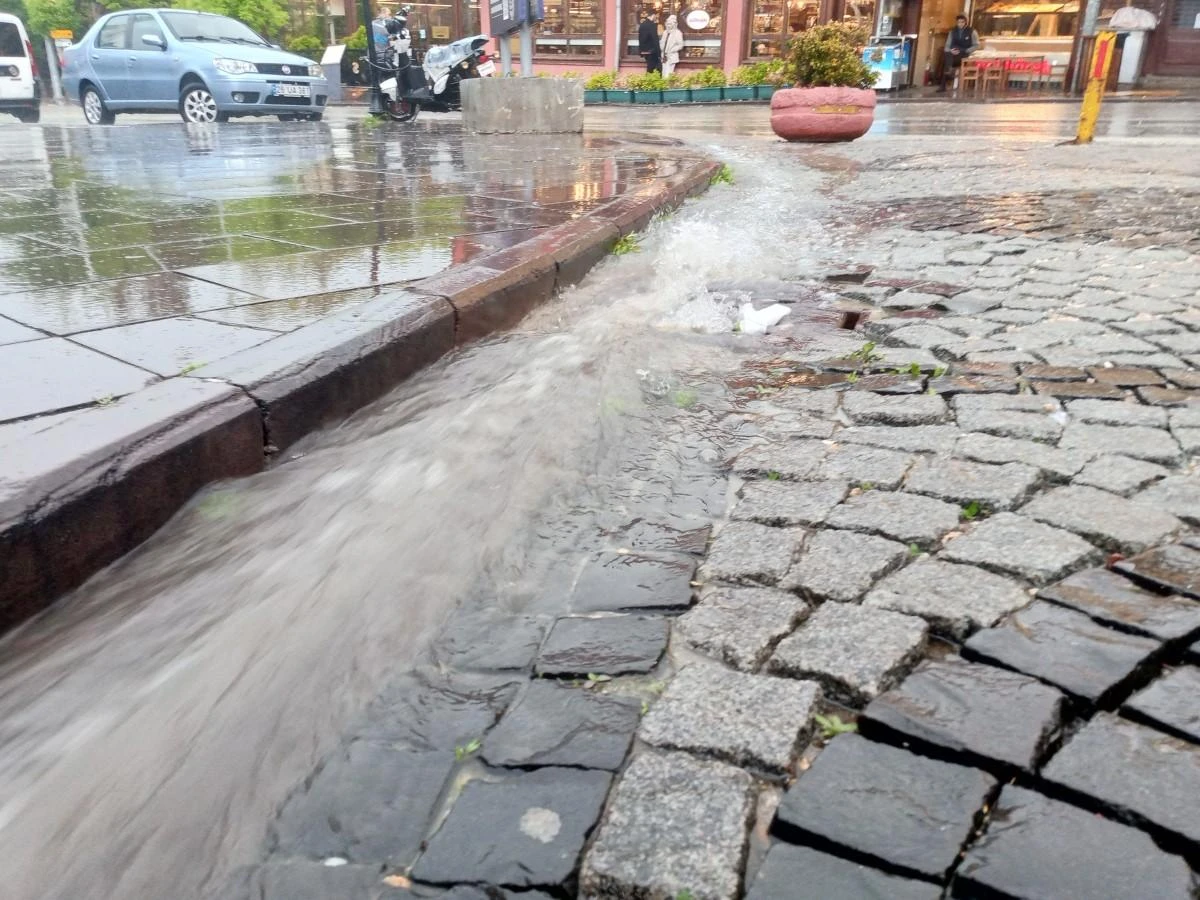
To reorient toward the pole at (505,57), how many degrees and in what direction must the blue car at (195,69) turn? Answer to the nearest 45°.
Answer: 0° — it already faces it

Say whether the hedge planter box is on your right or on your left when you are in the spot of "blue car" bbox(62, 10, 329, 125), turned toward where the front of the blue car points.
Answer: on your left

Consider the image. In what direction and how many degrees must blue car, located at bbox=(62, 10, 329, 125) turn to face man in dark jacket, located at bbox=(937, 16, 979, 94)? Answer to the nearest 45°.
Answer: approximately 45° to its left

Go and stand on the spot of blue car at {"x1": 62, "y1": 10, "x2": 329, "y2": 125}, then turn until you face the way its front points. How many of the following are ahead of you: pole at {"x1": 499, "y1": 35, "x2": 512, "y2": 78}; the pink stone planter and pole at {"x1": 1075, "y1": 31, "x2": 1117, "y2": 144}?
3

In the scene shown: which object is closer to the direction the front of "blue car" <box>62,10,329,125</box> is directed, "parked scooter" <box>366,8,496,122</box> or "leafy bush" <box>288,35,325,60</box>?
the parked scooter

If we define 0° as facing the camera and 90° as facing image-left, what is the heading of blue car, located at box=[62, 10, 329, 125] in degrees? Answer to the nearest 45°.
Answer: approximately 315°

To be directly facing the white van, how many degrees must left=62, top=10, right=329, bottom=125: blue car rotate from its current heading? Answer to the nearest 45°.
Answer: approximately 180°

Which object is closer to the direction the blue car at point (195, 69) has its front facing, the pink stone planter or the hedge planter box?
the pink stone planter

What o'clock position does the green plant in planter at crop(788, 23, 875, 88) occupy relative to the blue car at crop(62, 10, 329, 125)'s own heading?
The green plant in planter is roughly at 12 o'clock from the blue car.

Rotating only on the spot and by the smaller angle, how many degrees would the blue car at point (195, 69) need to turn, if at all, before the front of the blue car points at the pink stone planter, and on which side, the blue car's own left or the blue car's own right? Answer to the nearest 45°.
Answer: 0° — it already faces it

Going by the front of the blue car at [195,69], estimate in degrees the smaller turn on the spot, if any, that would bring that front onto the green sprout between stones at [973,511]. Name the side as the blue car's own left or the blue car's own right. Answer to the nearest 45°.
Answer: approximately 45° to the blue car's own right

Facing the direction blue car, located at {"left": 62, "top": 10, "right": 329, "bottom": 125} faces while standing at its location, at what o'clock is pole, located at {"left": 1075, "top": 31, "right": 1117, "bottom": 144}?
The pole is roughly at 12 o'clock from the blue car.

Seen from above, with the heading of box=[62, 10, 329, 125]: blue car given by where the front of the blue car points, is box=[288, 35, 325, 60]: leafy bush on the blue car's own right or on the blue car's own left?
on the blue car's own left

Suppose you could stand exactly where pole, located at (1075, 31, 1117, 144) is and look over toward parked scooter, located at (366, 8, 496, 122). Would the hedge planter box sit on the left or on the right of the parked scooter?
right

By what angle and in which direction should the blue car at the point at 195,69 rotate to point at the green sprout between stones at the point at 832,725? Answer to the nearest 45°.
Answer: approximately 45° to its right
